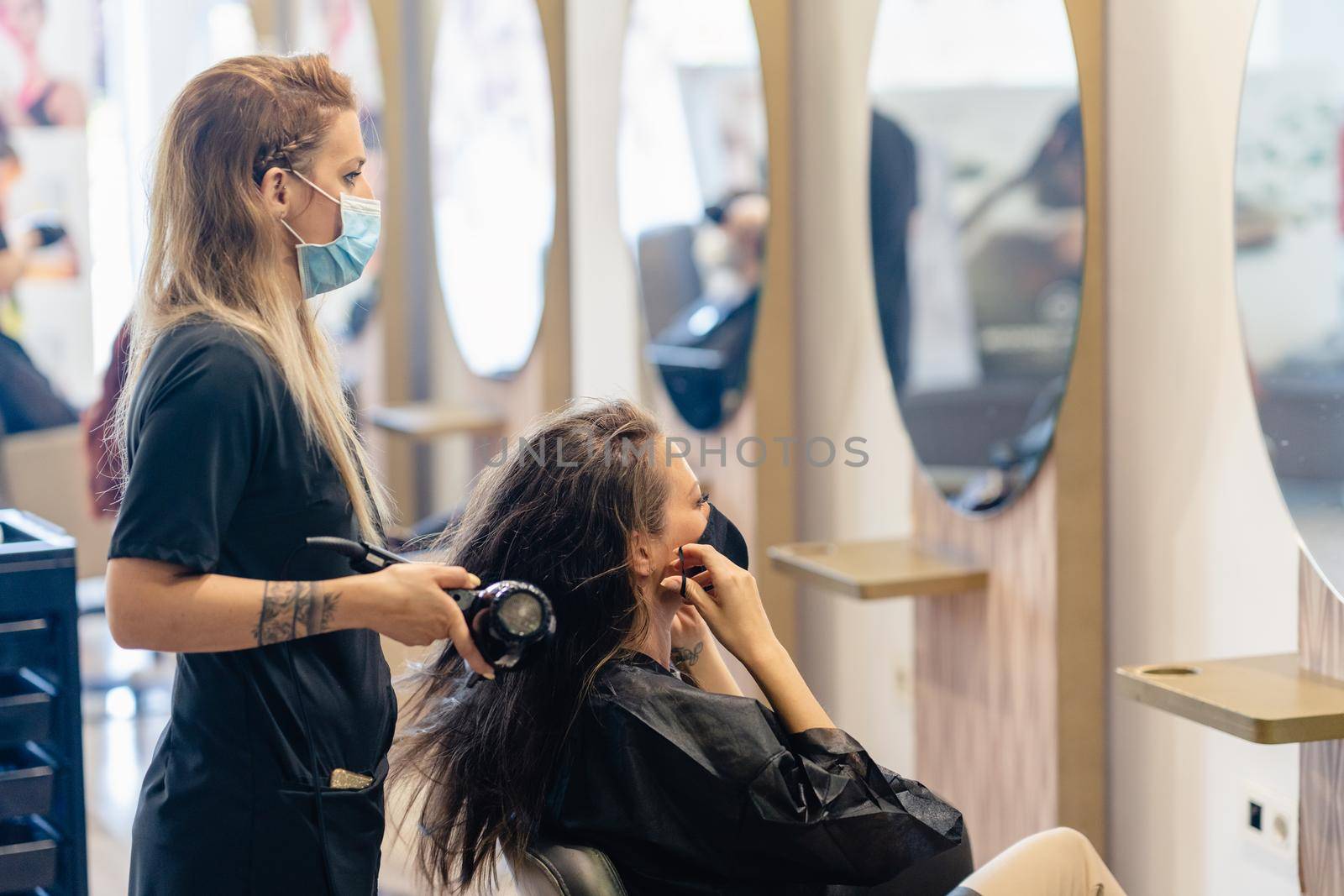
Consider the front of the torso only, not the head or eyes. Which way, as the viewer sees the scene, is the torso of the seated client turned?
to the viewer's right

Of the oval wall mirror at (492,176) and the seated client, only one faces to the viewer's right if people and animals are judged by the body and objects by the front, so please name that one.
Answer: the seated client

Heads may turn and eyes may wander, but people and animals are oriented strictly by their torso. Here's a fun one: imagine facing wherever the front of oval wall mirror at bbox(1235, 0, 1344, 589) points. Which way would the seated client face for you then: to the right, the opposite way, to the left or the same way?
the opposite way

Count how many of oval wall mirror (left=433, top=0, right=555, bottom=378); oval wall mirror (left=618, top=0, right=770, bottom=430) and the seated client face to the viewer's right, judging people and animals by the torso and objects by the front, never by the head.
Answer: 1

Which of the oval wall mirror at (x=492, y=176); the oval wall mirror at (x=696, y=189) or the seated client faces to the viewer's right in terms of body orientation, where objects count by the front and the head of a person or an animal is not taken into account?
the seated client

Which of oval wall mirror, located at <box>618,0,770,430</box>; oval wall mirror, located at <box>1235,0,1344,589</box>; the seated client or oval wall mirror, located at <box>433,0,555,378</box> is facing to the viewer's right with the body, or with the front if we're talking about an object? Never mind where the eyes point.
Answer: the seated client

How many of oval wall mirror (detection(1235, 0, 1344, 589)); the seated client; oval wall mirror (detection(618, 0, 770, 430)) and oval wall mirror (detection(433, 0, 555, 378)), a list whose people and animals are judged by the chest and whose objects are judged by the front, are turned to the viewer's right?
1

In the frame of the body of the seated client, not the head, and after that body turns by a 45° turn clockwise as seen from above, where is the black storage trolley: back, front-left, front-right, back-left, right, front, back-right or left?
back-right

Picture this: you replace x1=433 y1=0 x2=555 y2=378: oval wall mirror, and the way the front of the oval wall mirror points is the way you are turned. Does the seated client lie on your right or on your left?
on your left

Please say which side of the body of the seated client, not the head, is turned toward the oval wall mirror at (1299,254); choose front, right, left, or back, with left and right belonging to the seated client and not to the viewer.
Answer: front

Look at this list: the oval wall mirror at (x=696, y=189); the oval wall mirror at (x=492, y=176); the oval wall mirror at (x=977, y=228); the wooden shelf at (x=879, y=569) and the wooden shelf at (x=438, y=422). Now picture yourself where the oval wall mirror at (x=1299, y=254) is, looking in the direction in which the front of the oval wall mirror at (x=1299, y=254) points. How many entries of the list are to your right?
5

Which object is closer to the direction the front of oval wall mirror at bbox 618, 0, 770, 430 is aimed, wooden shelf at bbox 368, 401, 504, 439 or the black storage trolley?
the black storage trolley

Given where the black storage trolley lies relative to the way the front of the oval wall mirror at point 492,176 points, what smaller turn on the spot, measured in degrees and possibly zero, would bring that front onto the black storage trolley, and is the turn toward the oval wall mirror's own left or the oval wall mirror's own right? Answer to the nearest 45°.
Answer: approximately 45° to the oval wall mirror's own left
